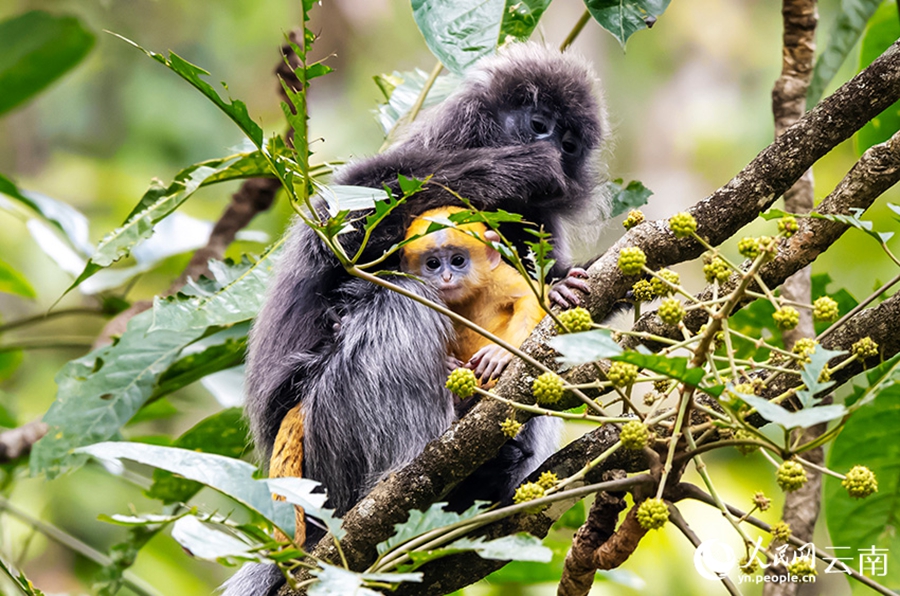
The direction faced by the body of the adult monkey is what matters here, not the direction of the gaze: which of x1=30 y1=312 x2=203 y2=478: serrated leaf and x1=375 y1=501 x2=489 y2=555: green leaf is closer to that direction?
the green leaf

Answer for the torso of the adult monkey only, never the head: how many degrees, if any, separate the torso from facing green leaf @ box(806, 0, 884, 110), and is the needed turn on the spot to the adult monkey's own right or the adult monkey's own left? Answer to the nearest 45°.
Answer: approximately 45° to the adult monkey's own left

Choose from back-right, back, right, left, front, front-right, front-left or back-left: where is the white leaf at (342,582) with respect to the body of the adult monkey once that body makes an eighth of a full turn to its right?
front

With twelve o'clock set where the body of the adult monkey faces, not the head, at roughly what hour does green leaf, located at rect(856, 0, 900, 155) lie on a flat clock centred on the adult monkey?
The green leaf is roughly at 11 o'clock from the adult monkey.

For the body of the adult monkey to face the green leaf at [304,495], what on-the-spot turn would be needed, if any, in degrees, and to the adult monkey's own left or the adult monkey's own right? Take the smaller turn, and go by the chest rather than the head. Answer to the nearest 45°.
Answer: approximately 45° to the adult monkey's own right

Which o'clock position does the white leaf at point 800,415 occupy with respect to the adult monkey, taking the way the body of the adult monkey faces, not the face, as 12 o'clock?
The white leaf is roughly at 1 o'clock from the adult monkey.

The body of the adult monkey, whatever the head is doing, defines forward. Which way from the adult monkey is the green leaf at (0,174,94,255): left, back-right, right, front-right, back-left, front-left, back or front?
back

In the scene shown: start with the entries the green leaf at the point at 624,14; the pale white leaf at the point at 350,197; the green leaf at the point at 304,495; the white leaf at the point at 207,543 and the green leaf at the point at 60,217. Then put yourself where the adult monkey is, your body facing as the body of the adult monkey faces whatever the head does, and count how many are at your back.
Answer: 1

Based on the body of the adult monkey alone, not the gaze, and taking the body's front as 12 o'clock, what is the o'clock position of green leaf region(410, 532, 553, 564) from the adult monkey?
The green leaf is roughly at 1 o'clock from the adult monkey.

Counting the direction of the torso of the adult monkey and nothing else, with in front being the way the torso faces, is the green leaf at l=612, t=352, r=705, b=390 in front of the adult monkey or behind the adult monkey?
in front

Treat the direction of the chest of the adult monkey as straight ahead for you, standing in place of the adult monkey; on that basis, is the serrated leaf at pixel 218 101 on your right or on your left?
on your right

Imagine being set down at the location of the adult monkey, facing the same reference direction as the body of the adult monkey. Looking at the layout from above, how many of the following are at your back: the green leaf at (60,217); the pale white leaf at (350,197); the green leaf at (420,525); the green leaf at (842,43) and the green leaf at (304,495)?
1
